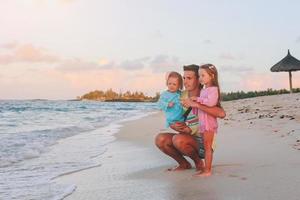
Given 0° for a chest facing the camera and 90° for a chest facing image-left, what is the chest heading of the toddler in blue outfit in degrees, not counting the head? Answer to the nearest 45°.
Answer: approximately 45°

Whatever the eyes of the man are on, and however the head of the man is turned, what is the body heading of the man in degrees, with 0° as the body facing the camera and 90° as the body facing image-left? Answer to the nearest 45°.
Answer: approximately 45°

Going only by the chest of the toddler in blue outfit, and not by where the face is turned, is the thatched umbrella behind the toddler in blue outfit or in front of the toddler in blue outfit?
behind

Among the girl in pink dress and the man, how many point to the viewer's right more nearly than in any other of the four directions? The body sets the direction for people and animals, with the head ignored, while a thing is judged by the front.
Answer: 0

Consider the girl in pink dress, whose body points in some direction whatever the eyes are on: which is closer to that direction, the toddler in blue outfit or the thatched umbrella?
the toddler in blue outfit
